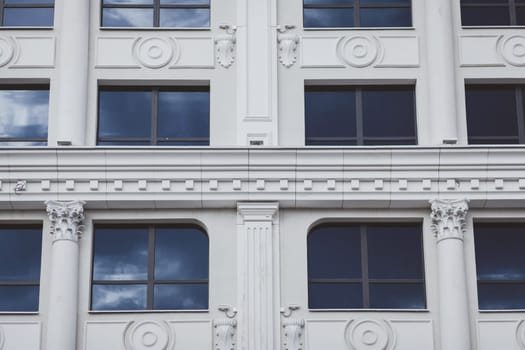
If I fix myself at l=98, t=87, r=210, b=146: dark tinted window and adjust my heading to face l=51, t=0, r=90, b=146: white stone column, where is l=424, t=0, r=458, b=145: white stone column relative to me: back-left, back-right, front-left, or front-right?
back-left

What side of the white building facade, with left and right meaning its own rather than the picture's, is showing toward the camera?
front
